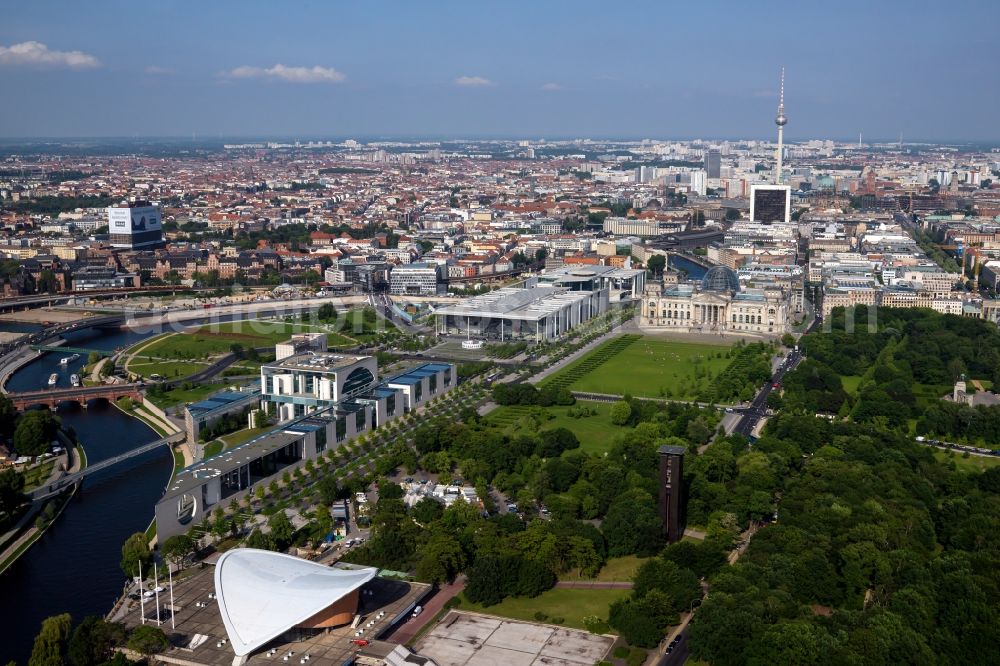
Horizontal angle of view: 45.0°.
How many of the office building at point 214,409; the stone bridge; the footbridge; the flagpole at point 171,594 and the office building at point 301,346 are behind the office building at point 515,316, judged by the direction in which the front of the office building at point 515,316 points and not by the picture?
0

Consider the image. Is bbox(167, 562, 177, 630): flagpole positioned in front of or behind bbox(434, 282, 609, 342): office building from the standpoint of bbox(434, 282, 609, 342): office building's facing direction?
in front

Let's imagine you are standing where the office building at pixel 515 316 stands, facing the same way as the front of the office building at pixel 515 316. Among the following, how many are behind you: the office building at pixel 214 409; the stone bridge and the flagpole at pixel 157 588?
0

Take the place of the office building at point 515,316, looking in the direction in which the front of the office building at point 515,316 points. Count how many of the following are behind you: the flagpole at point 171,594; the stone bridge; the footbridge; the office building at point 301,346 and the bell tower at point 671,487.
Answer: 0

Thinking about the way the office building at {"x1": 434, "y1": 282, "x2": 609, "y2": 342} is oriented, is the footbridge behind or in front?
in front

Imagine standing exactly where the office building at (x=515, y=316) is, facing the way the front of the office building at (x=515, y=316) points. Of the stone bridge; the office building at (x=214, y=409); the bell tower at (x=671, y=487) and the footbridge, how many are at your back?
0

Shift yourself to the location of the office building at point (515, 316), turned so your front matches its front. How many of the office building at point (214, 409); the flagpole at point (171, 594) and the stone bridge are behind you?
0

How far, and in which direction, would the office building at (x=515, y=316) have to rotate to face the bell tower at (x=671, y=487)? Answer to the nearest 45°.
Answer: approximately 45° to its left

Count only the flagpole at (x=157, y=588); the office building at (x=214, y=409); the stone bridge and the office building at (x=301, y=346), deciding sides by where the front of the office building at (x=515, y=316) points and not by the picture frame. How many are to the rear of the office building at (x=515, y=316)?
0

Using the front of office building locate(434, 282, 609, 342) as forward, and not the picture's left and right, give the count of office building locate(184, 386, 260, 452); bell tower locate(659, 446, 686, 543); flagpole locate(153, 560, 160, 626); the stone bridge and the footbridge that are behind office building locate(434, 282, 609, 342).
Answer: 0

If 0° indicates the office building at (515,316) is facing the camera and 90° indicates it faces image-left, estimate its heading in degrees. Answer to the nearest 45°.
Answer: approximately 45°

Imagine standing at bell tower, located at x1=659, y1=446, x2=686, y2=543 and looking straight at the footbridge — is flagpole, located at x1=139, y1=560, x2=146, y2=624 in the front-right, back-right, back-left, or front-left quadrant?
front-left
